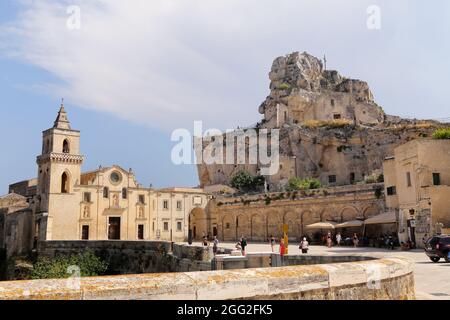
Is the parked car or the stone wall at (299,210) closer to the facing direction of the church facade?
the parked car

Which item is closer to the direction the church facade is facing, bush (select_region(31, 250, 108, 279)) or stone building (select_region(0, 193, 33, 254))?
the bush

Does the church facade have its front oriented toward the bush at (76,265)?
yes

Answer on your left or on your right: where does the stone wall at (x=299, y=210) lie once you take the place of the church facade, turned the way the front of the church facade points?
on your left

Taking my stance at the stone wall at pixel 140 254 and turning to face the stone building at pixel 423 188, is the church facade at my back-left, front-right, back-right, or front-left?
back-left

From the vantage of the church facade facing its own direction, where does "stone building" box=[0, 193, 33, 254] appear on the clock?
The stone building is roughly at 3 o'clock from the church facade.

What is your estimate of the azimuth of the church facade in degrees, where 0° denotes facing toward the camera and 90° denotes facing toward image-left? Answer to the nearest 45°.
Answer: approximately 0°

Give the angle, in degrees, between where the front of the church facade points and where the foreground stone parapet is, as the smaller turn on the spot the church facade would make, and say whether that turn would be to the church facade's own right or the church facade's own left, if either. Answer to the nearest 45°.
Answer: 0° — it already faces it

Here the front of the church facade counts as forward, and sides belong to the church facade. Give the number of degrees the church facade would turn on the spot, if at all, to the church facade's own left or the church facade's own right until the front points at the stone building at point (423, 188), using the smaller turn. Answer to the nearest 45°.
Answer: approximately 45° to the church facade's own left
